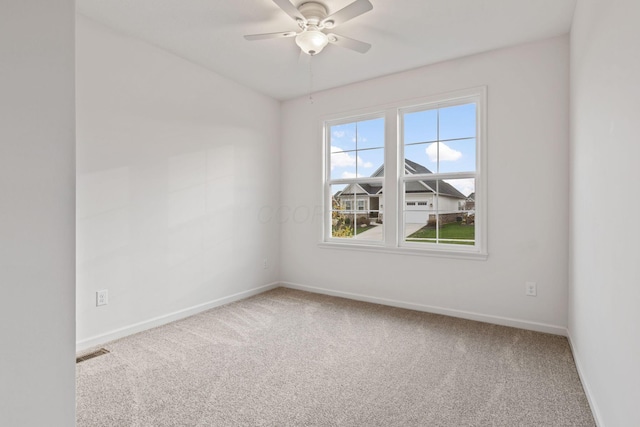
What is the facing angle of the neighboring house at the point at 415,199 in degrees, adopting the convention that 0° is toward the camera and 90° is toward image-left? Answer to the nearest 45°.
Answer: approximately 45°

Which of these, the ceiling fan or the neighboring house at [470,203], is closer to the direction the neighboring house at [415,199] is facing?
the ceiling fan

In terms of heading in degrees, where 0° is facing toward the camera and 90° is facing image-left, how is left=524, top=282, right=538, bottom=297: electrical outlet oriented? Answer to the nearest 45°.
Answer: approximately 0°

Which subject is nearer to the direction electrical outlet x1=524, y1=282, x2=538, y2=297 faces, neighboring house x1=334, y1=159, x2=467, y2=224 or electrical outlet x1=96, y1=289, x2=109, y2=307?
the electrical outlet

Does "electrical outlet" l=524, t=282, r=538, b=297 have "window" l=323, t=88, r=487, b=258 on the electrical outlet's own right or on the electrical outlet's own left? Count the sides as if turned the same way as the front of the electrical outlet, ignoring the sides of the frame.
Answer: on the electrical outlet's own right

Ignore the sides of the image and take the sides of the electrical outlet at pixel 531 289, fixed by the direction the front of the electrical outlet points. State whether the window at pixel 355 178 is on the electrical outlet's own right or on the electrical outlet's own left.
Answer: on the electrical outlet's own right
